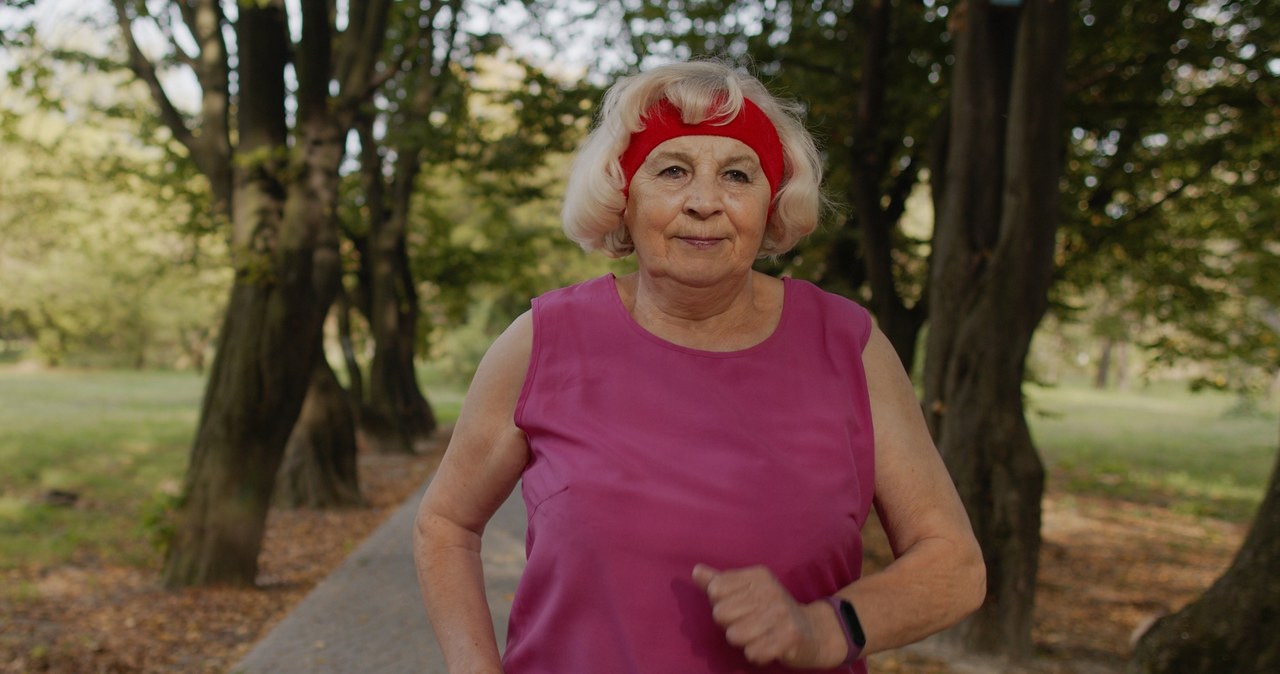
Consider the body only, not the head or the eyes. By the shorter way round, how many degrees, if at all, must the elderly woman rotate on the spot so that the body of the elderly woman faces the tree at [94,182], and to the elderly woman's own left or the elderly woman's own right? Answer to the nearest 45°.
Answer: approximately 135° to the elderly woman's own right

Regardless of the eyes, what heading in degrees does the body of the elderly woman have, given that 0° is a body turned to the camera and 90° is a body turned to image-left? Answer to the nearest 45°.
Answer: approximately 0°

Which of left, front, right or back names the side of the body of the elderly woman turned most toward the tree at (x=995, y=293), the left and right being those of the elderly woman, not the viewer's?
back

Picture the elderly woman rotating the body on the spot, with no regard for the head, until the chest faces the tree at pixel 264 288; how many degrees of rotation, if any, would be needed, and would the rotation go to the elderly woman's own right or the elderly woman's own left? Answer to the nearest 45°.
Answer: approximately 135° to the elderly woman's own right

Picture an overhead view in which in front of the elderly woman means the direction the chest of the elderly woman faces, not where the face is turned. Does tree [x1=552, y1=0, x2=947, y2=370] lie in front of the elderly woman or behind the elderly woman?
behind
